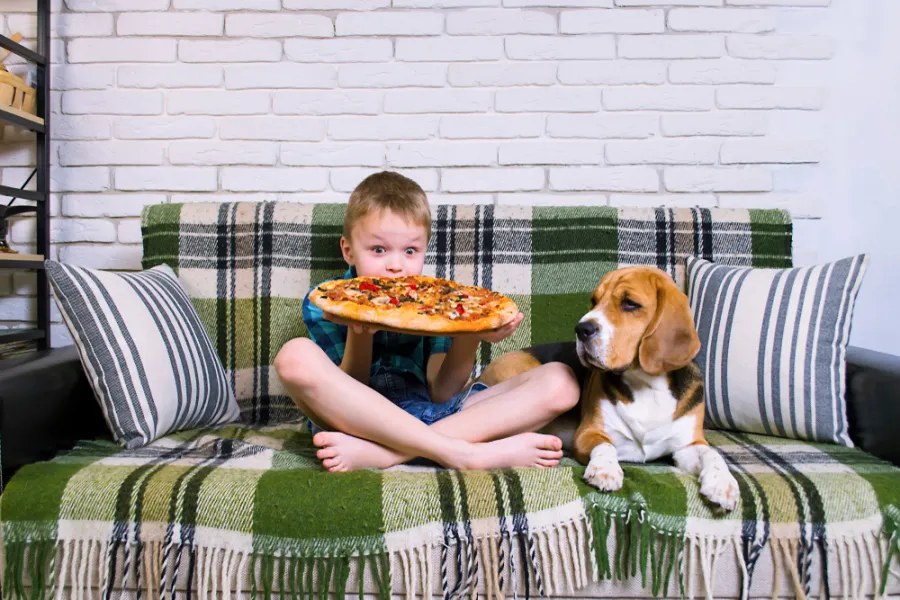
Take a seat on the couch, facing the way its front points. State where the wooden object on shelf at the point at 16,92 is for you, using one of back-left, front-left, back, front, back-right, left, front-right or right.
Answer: back-right

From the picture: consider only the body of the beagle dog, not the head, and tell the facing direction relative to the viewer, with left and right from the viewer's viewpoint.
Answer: facing the viewer

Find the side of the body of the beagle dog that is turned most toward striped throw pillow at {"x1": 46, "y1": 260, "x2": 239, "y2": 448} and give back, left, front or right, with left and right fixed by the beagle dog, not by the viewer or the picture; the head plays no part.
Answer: right

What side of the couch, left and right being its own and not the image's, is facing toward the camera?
front
